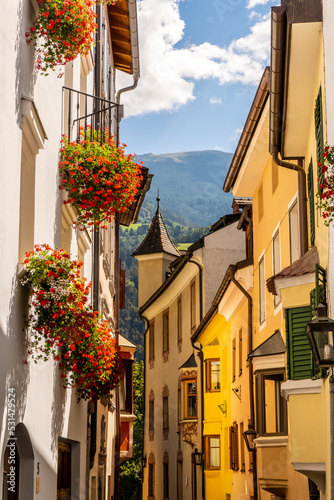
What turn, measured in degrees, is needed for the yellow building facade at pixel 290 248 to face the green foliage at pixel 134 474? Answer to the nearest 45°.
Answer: approximately 90° to its right

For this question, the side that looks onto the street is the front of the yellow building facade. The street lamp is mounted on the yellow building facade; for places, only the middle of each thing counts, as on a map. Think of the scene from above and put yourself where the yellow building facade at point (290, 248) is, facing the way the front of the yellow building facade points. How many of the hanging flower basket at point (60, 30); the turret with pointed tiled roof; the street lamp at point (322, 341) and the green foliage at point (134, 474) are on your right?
2

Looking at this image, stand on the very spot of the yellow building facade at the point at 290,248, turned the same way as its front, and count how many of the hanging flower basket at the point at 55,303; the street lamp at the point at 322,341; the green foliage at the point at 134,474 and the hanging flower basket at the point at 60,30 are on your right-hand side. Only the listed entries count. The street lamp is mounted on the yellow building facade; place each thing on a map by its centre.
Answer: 1

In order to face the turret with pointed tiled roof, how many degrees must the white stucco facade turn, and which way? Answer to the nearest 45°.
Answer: approximately 90° to its left

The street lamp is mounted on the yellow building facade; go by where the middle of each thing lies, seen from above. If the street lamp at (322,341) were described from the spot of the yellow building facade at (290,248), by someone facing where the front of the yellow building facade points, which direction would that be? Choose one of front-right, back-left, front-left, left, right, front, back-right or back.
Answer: left

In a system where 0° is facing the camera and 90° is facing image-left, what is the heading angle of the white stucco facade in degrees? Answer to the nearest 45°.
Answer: approximately 270°

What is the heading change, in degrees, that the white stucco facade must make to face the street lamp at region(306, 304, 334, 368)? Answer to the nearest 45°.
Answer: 0° — it already faces it

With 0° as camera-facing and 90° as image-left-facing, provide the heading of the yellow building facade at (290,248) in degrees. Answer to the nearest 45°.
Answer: approximately 90°

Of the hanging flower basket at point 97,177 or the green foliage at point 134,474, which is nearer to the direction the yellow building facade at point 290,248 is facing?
the hanging flower basket

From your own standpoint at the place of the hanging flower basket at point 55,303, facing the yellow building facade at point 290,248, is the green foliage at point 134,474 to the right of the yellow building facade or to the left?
left

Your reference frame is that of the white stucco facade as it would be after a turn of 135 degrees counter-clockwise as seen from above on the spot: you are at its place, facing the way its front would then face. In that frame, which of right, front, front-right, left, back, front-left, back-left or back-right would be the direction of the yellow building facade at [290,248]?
right

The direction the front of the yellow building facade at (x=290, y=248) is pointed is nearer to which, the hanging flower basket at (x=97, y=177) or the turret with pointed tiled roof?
the hanging flower basket
